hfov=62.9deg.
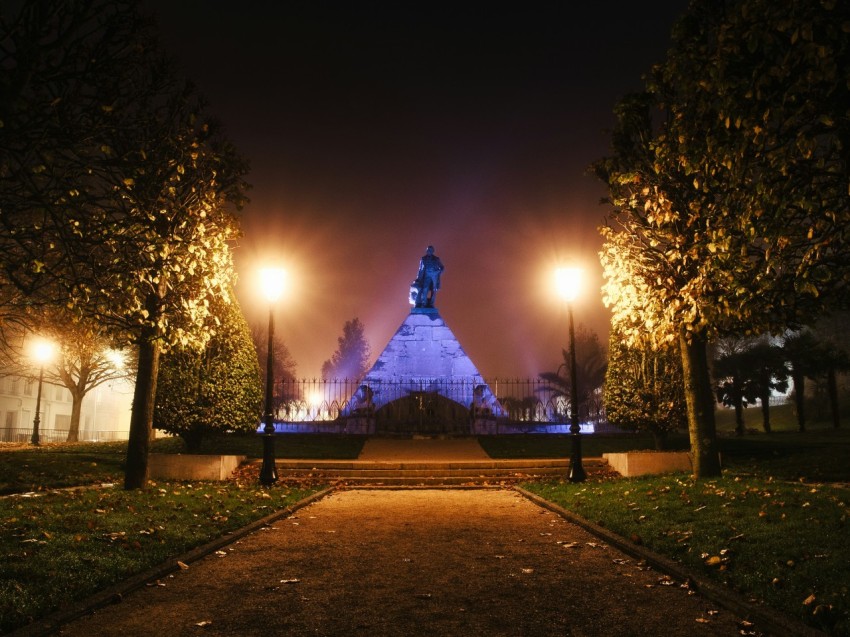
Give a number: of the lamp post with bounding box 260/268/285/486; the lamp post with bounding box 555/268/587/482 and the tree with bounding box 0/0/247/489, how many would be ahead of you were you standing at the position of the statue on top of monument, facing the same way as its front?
3

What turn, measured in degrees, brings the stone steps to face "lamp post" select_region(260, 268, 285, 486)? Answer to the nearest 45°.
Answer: approximately 45° to its right

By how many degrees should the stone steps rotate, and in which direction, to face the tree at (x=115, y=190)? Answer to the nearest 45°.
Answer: approximately 45° to its right

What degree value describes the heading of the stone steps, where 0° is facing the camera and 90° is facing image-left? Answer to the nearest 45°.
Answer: approximately 0°

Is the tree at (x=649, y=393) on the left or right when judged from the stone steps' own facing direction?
on its left

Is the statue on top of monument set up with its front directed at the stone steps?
yes

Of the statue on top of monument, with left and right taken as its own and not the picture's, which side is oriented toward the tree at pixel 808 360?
left

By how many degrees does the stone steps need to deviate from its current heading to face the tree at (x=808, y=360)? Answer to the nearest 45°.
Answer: approximately 135° to its left

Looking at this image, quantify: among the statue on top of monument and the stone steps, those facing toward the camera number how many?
2

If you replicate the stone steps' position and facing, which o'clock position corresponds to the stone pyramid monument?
The stone pyramid monument is roughly at 6 o'clock from the stone steps.
